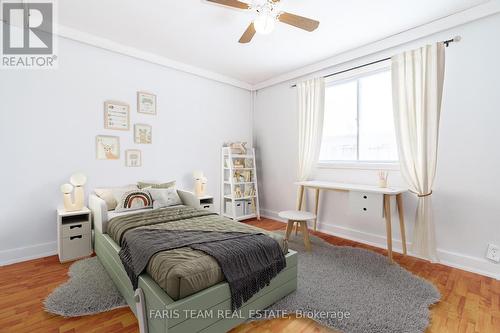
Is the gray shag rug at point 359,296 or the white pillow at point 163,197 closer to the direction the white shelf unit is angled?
the gray shag rug

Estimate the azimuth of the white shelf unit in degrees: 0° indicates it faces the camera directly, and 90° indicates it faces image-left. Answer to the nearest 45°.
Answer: approximately 315°

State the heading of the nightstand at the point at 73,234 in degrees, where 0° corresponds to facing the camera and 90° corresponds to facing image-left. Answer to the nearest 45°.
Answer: approximately 0°

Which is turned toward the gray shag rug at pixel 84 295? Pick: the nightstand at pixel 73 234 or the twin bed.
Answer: the nightstand
